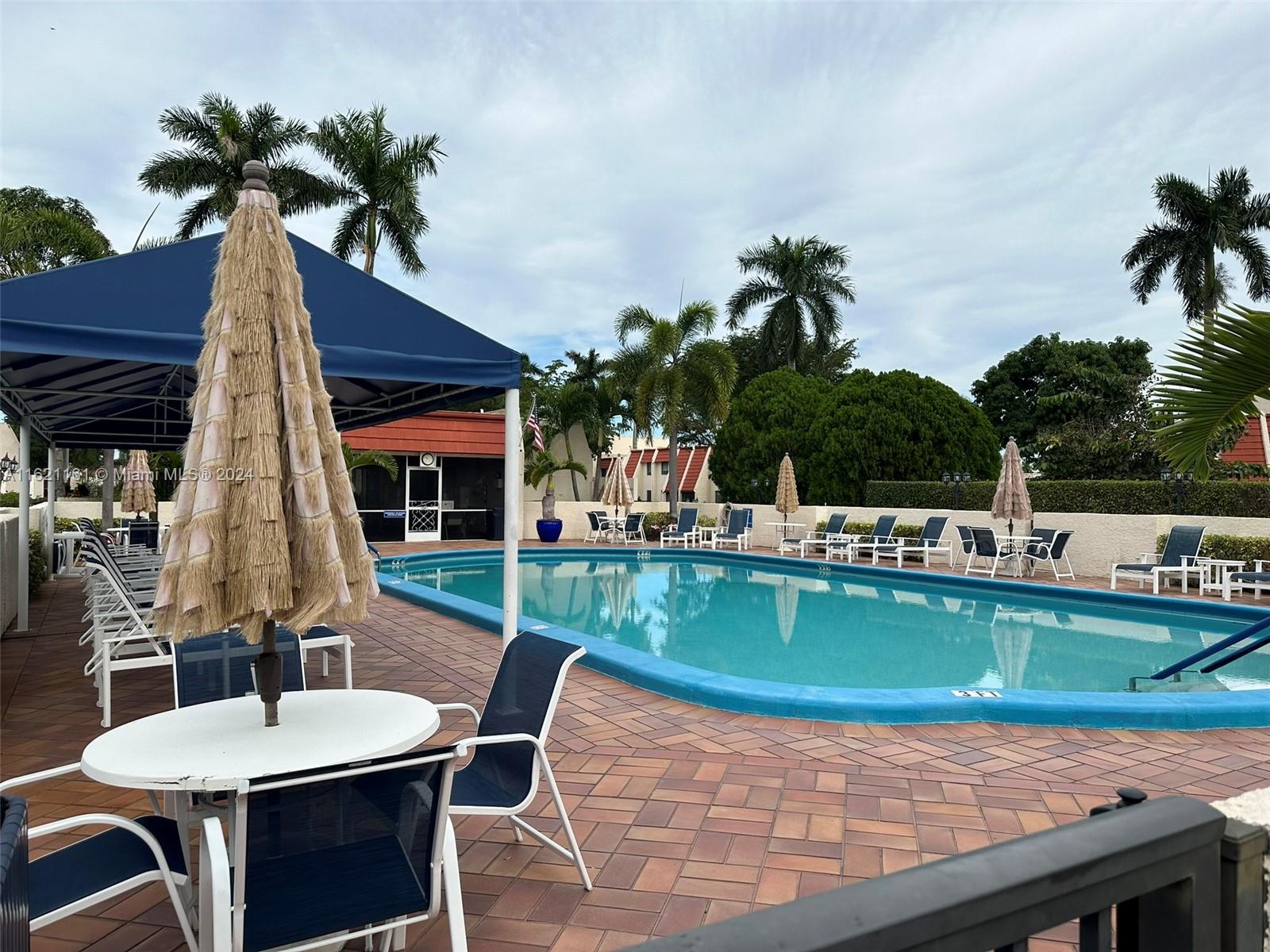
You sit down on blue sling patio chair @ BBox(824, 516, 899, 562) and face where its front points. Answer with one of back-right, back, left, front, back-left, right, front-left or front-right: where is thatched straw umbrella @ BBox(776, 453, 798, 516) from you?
right

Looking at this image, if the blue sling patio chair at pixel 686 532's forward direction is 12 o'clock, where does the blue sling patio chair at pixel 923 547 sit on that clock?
the blue sling patio chair at pixel 923 547 is roughly at 9 o'clock from the blue sling patio chair at pixel 686 532.

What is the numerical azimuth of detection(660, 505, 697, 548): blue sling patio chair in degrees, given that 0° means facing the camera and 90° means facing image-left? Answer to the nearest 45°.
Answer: approximately 45°

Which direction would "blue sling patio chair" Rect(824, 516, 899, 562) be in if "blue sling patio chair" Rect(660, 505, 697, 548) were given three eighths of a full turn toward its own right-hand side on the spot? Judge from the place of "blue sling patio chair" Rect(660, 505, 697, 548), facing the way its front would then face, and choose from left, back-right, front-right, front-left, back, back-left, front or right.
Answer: back-right

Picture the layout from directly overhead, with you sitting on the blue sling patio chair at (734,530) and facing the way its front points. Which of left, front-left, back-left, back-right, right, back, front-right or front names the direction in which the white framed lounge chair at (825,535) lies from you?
left

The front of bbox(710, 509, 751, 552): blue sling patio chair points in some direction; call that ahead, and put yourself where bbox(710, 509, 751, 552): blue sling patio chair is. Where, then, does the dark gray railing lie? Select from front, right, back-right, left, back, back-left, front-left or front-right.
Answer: front-left

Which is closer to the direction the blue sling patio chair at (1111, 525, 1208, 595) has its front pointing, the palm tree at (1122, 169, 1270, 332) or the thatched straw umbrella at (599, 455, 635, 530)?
the thatched straw umbrella

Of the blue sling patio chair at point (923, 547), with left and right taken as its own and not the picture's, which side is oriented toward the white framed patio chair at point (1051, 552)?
left

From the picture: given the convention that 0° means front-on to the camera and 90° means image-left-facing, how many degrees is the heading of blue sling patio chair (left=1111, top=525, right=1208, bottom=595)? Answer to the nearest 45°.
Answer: approximately 45°
